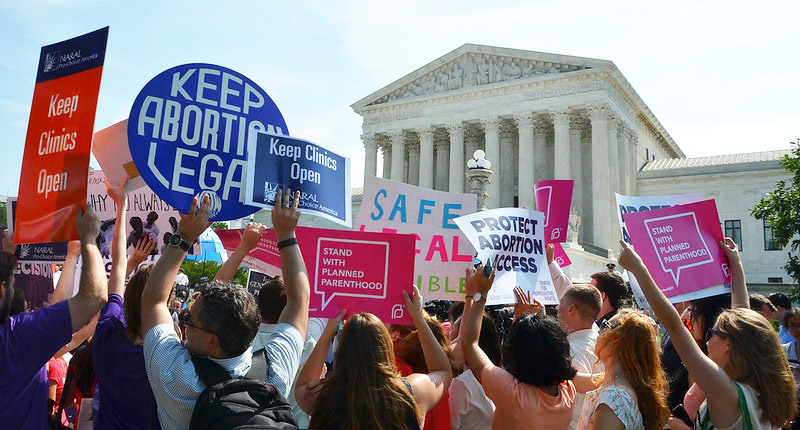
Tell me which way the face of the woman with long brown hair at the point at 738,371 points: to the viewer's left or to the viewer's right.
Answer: to the viewer's left

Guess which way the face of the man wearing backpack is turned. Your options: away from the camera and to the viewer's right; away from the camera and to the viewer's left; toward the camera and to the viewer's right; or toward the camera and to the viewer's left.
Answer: away from the camera and to the viewer's left

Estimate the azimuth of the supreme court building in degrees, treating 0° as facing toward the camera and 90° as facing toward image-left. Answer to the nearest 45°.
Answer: approximately 45°

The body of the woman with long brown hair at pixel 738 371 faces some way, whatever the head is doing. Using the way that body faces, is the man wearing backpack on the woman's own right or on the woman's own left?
on the woman's own left

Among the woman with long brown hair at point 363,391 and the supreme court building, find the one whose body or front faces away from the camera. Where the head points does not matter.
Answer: the woman with long brown hair

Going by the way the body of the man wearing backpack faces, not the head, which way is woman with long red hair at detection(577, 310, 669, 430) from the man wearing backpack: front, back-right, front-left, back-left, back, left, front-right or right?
back-right

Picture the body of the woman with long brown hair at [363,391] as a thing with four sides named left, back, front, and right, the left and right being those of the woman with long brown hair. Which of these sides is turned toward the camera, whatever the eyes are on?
back
